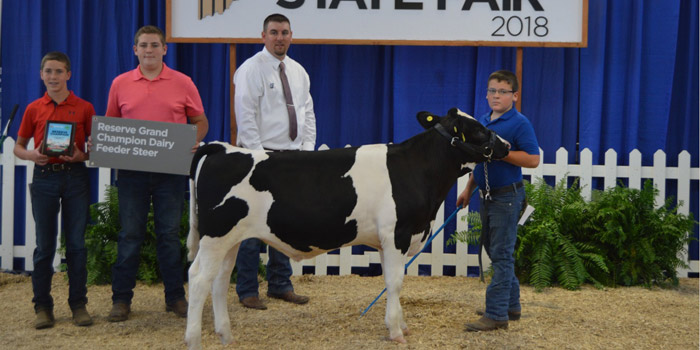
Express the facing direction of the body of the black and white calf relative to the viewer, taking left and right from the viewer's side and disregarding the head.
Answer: facing to the right of the viewer

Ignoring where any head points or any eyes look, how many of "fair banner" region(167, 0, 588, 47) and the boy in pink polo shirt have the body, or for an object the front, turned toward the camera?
2

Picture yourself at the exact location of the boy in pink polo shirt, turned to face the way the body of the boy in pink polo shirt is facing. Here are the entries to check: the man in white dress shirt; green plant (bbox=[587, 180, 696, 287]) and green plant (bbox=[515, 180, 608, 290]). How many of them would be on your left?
3

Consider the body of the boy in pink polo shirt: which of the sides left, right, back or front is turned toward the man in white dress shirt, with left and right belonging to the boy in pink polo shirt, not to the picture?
left

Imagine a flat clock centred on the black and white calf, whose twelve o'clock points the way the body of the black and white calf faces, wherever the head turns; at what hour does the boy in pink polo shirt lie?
The boy in pink polo shirt is roughly at 7 o'clock from the black and white calf.

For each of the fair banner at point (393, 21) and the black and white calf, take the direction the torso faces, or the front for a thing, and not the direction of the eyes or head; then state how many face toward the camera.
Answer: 1

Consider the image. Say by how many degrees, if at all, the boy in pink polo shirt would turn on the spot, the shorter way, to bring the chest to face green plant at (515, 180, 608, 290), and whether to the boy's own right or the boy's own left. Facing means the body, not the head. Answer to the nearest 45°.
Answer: approximately 90° to the boy's own left

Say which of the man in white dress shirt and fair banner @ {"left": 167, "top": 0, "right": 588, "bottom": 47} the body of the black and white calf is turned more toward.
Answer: the fair banner
